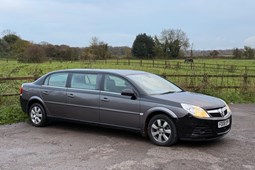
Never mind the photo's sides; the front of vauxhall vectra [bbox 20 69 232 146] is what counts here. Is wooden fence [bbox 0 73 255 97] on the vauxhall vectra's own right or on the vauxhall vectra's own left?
on the vauxhall vectra's own left

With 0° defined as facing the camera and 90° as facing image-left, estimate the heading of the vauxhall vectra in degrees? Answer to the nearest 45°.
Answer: approximately 315°
